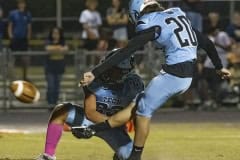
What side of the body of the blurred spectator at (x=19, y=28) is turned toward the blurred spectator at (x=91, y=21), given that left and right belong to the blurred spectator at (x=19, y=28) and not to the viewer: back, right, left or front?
left

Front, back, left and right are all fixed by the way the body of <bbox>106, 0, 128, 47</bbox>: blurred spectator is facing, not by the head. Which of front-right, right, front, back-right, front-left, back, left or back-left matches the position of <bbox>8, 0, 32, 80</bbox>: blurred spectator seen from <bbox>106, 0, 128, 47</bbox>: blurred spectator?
right

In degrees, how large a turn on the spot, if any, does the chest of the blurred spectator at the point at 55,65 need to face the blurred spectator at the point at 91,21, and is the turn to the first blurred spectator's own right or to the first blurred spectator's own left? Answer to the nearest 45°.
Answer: approximately 135° to the first blurred spectator's own left

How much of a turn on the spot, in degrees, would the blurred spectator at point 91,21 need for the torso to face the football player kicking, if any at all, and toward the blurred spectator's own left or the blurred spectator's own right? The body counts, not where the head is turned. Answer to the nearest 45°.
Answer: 0° — they already face them

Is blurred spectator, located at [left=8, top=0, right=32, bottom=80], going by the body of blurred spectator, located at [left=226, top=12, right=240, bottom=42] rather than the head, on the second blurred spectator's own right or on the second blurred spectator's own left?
on the second blurred spectator's own right

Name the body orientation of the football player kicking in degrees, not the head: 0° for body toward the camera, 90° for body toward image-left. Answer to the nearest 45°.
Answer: approximately 135°

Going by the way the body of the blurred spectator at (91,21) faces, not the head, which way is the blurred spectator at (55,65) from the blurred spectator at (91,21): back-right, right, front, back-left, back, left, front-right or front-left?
front-right

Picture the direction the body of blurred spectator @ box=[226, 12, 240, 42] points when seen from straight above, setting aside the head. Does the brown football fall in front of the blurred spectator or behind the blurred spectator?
in front

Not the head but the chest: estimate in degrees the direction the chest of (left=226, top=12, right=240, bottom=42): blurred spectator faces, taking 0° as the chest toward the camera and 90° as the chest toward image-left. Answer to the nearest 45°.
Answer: approximately 0°
